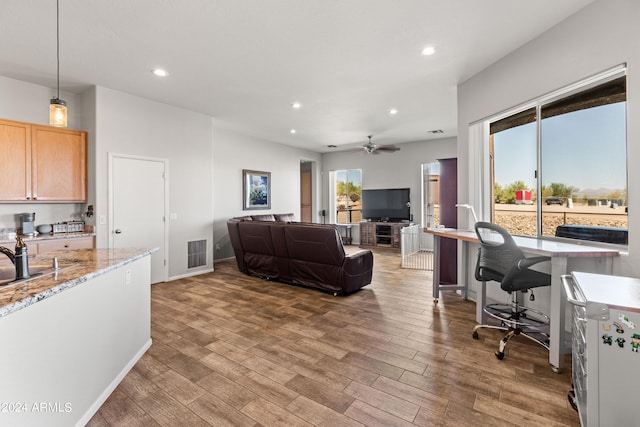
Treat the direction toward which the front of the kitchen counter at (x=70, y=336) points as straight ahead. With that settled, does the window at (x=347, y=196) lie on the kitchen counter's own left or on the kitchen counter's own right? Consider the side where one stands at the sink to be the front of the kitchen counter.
on the kitchen counter's own right

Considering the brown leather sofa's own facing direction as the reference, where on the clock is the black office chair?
The black office chair is roughly at 3 o'clock from the brown leather sofa.

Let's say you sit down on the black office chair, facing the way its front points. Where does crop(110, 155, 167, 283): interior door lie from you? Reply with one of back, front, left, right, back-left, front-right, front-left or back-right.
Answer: back-left

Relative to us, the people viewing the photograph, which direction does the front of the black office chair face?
facing away from the viewer and to the right of the viewer

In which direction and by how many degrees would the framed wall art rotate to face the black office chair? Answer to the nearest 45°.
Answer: approximately 45° to its right

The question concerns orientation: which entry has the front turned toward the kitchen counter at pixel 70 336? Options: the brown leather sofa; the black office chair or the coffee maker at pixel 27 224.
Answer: the coffee maker

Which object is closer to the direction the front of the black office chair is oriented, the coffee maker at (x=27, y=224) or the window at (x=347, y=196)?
the window

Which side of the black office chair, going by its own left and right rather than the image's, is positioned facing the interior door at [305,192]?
left

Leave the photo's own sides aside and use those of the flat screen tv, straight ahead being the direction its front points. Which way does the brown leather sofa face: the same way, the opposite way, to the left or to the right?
the opposite way

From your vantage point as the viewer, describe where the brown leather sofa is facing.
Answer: facing away from the viewer and to the right of the viewer

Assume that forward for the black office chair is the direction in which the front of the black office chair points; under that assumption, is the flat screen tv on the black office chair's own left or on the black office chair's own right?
on the black office chair's own left
